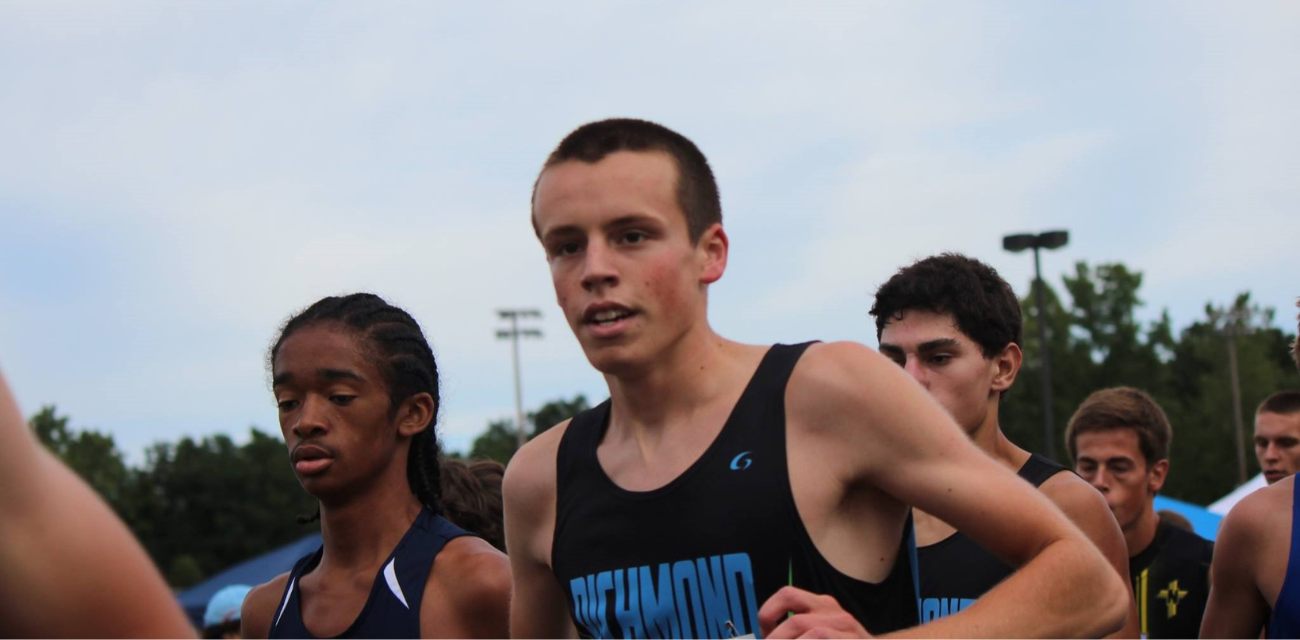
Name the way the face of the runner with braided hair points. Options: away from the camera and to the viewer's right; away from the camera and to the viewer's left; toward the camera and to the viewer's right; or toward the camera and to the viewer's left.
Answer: toward the camera and to the viewer's left

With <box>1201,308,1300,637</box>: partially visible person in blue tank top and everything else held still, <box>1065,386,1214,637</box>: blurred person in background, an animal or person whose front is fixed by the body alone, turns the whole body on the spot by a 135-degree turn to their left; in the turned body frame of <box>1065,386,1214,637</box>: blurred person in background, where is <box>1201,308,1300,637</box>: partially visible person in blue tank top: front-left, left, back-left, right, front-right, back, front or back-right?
right

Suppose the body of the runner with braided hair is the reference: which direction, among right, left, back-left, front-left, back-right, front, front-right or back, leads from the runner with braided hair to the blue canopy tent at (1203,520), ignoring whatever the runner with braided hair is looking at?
back

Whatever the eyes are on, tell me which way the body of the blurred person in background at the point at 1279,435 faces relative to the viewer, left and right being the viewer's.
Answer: facing the viewer and to the left of the viewer

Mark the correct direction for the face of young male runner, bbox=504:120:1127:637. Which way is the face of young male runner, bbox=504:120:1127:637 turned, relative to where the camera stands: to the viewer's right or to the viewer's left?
to the viewer's left

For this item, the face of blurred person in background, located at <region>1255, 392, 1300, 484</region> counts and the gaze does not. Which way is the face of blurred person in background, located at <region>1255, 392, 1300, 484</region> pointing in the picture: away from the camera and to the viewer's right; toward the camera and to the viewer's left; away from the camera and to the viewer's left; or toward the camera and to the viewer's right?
toward the camera and to the viewer's left

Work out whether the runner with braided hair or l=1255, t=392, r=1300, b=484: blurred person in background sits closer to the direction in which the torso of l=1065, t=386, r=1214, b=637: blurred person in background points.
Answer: the runner with braided hair

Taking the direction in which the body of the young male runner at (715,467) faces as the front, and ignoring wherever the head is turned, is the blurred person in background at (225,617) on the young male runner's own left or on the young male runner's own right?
on the young male runner's own right

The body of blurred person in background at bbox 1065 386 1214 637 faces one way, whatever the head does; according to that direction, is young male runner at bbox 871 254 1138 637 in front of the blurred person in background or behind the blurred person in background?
in front

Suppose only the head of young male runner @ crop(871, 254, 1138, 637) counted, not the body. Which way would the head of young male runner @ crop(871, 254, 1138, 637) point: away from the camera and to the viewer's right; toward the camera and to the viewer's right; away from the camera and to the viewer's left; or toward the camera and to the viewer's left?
toward the camera and to the viewer's left
